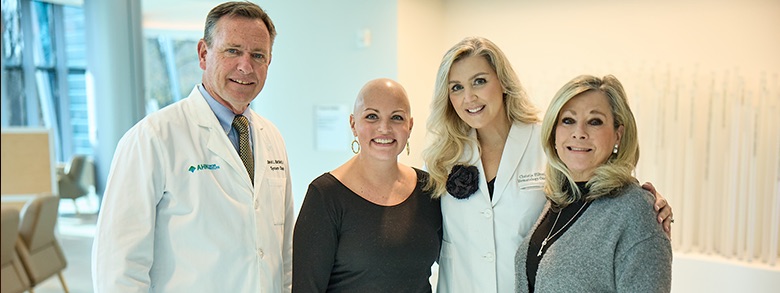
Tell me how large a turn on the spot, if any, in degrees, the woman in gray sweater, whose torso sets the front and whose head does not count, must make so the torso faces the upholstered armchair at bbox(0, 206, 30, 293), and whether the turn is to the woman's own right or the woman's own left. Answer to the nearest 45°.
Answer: approximately 45° to the woman's own right

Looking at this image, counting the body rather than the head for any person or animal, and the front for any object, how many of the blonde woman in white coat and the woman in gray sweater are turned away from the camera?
0

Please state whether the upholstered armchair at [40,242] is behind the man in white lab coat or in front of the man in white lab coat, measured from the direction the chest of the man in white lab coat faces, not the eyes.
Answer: behind

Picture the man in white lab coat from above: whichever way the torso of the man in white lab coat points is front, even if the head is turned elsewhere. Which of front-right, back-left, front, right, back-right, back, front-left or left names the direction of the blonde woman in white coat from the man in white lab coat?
front-left

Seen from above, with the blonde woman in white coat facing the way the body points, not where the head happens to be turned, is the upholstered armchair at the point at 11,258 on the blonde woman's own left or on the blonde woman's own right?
on the blonde woman's own right

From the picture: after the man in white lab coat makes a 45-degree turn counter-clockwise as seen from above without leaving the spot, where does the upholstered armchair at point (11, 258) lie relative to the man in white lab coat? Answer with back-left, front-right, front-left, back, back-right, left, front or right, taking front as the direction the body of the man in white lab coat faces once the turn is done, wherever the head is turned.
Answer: back

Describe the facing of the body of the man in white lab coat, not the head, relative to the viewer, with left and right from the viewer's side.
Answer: facing the viewer and to the right of the viewer

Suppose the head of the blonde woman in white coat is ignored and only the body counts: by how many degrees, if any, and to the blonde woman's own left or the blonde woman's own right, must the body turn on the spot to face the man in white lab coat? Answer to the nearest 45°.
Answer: approximately 45° to the blonde woman's own right

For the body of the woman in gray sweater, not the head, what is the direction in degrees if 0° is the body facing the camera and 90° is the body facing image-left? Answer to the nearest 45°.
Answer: approximately 45°

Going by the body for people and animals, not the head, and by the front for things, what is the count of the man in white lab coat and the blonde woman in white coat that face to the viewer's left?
0

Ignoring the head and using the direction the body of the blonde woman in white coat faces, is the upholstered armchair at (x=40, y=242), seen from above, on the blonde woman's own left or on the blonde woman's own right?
on the blonde woman's own right

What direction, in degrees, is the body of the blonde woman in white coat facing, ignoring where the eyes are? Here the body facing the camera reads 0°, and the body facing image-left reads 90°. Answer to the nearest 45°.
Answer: approximately 0°
